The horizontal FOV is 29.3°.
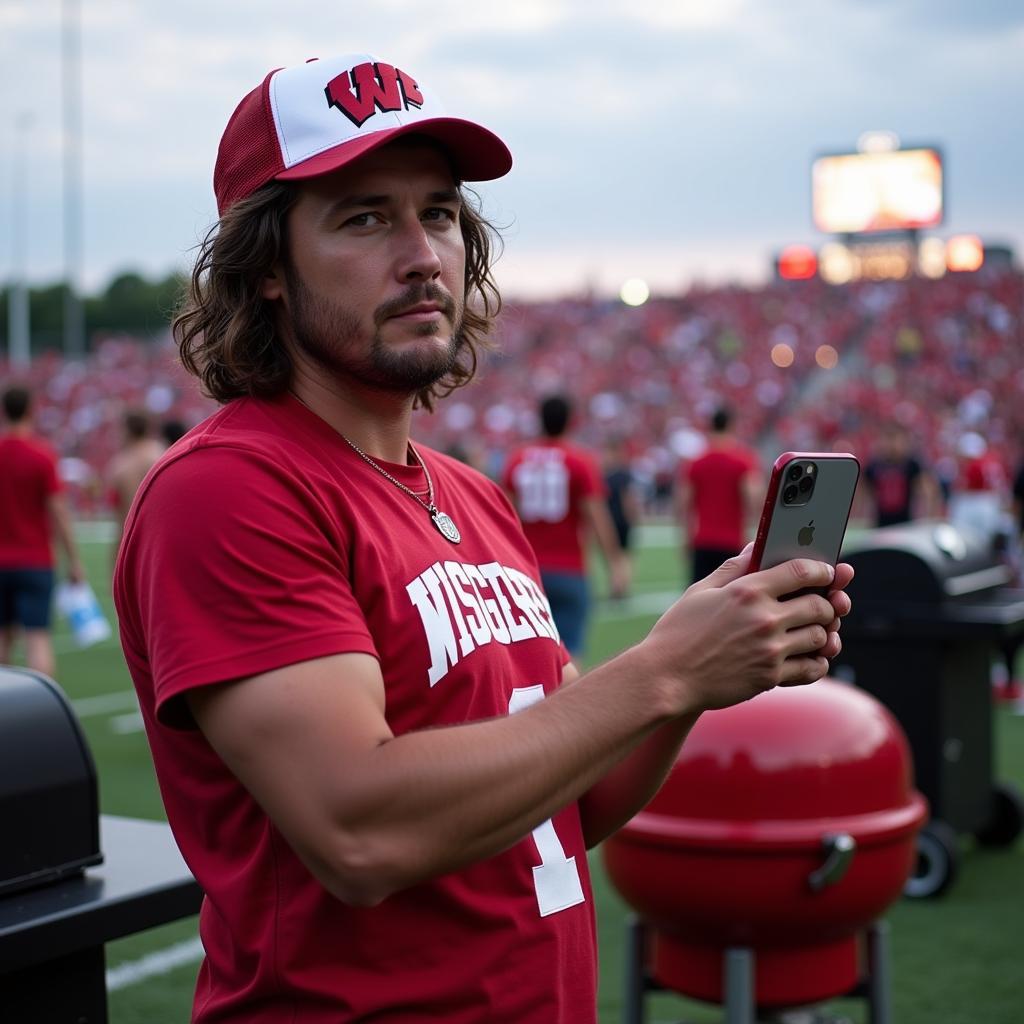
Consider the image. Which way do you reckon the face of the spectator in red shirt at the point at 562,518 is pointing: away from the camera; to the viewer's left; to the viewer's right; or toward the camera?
away from the camera

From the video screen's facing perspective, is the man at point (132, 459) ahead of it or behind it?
ahead

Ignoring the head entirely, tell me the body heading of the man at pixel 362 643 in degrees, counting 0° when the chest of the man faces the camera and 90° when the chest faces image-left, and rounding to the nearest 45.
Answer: approximately 315°

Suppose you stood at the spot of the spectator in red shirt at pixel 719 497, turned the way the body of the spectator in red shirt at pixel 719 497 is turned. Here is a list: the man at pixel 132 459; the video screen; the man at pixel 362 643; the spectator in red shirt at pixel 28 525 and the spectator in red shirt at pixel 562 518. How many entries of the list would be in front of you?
1

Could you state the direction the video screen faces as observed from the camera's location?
facing the viewer

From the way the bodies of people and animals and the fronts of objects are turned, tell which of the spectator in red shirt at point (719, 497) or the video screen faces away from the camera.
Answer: the spectator in red shirt

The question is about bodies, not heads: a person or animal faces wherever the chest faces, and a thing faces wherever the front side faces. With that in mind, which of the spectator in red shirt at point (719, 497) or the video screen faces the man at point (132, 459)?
the video screen

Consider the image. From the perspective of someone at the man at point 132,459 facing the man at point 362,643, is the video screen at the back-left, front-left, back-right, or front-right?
back-left

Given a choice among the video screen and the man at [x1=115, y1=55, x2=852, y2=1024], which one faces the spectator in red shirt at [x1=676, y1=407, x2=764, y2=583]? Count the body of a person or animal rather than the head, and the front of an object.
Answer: the video screen

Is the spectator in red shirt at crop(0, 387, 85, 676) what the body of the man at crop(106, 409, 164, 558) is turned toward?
no
